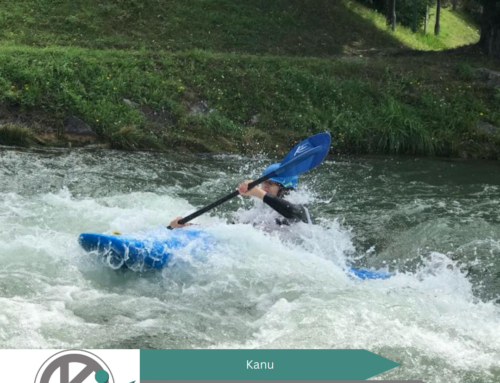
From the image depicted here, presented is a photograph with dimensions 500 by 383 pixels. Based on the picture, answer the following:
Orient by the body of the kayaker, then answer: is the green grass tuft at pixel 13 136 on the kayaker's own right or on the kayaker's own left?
on the kayaker's own right

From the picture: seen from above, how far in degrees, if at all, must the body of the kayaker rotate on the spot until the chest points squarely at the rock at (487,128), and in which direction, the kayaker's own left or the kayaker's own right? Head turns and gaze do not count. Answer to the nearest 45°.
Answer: approximately 135° to the kayaker's own right

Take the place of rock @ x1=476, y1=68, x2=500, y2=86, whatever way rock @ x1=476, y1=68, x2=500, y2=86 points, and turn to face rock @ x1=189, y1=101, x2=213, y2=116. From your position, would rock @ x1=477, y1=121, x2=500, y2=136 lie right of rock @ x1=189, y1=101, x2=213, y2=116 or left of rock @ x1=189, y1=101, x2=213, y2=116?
left

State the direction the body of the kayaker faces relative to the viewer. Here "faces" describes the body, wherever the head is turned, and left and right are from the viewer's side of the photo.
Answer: facing to the left of the viewer

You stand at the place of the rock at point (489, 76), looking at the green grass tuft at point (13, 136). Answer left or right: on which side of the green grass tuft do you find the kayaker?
left

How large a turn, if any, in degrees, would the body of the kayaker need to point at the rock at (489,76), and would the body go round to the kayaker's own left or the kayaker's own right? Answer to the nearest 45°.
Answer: approximately 135° to the kayaker's own right

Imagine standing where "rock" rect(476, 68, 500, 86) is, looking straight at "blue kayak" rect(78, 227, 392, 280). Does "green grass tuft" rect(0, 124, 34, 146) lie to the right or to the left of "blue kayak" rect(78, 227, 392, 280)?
right

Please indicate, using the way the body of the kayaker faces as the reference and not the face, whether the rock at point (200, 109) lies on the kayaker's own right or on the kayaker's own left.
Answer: on the kayaker's own right
